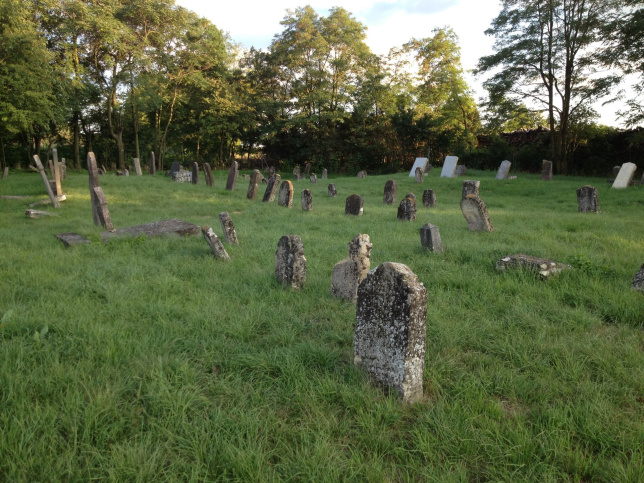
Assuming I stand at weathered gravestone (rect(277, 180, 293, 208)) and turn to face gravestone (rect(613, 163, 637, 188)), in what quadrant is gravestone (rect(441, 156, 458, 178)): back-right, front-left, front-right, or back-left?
front-left

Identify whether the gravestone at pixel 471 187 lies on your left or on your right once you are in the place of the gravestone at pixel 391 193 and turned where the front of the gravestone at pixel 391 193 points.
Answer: on your left

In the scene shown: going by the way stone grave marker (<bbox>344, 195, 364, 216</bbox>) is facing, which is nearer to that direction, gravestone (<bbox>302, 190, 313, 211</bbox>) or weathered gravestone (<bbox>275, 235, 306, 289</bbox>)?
the weathered gravestone

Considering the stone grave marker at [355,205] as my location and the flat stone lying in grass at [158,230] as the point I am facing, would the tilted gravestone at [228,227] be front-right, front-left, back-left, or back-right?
front-left

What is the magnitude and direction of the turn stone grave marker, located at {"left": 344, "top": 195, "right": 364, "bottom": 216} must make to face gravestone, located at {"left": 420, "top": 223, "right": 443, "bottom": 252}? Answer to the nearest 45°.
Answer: approximately 45° to its left

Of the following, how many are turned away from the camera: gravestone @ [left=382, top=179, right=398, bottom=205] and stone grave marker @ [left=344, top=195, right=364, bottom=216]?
0

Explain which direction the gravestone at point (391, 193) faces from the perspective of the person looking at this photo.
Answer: facing the viewer and to the left of the viewer

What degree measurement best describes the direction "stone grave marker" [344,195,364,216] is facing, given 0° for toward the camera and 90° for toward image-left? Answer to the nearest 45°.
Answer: approximately 45°

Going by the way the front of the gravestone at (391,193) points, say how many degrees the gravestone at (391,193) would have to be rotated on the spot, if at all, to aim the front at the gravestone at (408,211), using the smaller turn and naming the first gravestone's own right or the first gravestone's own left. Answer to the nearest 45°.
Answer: approximately 45° to the first gravestone's own left

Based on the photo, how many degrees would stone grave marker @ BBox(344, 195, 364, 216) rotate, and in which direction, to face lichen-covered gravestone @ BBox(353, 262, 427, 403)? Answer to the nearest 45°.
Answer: approximately 45° to its left

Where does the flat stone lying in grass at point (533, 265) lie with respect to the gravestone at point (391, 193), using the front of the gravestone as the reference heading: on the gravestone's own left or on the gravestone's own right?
on the gravestone's own left

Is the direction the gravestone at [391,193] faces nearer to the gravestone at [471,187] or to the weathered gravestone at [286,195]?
the weathered gravestone

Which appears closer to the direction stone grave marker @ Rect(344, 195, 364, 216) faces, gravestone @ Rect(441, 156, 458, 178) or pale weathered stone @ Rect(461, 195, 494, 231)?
the pale weathered stone

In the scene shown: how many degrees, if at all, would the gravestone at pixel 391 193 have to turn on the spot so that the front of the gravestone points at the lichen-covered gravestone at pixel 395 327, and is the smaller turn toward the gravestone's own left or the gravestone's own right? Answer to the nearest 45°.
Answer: approximately 45° to the gravestone's own left

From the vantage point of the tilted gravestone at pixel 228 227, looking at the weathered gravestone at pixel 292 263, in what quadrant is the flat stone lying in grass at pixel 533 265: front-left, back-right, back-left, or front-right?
front-left

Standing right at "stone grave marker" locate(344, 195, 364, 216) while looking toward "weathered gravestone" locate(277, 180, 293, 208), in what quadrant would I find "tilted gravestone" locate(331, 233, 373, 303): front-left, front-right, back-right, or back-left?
back-left
